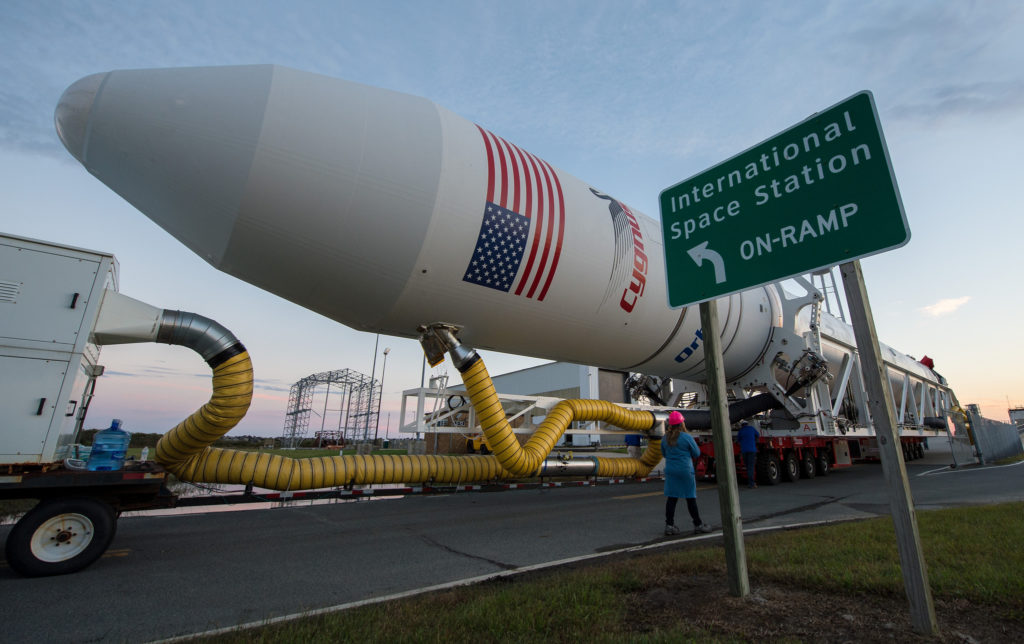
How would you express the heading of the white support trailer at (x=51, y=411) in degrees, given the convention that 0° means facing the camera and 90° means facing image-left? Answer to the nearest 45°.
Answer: approximately 90°

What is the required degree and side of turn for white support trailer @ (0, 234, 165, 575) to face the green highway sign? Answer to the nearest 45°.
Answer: approximately 135° to its left
